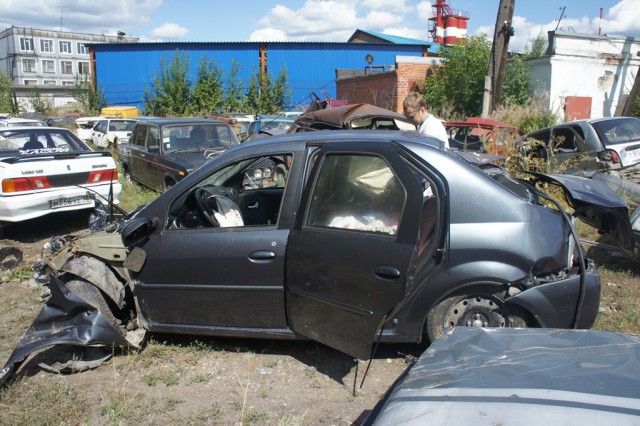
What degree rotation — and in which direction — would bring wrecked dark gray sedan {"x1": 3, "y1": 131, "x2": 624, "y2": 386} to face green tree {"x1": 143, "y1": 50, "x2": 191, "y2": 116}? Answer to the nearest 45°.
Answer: approximately 90° to its right

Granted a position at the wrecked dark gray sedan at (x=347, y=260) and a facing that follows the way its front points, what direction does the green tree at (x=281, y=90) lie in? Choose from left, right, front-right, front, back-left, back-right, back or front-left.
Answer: right

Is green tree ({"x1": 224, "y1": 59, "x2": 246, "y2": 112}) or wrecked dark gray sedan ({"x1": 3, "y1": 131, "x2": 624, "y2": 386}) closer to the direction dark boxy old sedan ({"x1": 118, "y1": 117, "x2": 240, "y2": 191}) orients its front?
the wrecked dark gray sedan

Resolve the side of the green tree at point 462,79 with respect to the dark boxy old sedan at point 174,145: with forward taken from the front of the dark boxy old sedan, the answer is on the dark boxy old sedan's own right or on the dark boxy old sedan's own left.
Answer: on the dark boxy old sedan's own left

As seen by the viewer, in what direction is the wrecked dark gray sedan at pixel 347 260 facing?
to the viewer's left

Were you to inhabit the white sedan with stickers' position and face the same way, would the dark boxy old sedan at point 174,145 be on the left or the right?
on its right

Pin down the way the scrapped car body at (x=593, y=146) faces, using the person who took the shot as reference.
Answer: facing away from the viewer and to the left of the viewer

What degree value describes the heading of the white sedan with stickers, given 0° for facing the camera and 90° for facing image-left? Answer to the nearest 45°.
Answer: approximately 135°

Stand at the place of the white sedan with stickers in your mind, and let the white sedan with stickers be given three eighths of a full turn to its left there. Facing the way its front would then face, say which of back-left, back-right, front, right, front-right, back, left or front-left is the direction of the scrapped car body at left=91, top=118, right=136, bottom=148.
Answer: back

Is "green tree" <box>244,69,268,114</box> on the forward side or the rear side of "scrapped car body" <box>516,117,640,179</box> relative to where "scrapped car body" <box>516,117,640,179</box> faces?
on the forward side

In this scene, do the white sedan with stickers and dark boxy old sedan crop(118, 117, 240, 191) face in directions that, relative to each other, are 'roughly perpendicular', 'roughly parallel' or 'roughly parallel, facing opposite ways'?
roughly parallel, facing opposite ways

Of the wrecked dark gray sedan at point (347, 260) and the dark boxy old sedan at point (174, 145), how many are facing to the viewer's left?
1

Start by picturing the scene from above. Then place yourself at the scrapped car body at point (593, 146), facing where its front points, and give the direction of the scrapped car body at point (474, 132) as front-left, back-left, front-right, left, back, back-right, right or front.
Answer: front

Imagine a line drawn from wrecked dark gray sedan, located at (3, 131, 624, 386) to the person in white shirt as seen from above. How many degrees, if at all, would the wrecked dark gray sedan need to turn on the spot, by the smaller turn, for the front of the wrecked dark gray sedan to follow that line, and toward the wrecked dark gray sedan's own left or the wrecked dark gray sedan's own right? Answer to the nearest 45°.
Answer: approximately 90° to the wrecked dark gray sedan's own right
